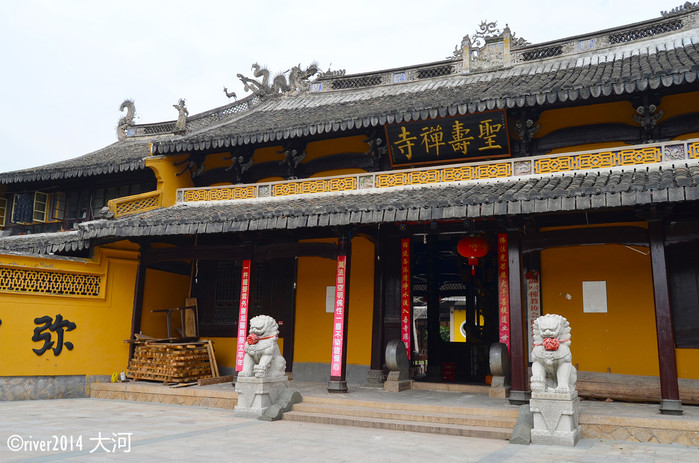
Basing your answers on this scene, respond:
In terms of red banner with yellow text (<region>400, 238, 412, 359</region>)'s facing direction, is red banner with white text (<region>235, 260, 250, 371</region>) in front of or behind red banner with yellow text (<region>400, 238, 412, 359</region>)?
in front

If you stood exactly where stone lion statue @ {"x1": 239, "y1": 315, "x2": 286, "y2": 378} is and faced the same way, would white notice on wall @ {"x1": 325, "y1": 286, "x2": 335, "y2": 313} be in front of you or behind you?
behind

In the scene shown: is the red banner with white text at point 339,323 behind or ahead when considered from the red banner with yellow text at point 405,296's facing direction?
ahead

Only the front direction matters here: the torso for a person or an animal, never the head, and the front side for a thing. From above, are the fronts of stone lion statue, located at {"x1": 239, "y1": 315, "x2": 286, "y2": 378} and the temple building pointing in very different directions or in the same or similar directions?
same or similar directions

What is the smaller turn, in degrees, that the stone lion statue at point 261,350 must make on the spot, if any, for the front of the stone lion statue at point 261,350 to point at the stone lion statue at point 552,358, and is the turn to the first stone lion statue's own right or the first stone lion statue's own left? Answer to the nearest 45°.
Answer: approximately 90° to the first stone lion statue's own left

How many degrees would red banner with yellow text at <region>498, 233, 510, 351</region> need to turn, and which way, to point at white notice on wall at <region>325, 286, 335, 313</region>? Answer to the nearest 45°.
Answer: approximately 45° to its right

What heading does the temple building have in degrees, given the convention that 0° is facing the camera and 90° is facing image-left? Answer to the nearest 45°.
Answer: approximately 45°

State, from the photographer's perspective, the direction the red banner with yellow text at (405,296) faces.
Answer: facing the viewer and to the left of the viewer

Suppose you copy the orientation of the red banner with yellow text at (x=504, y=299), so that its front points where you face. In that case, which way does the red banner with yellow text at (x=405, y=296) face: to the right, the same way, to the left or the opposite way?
the same way

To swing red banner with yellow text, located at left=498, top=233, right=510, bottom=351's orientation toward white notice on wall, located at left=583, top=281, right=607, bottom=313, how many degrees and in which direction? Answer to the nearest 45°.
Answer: approximately 135° to its left

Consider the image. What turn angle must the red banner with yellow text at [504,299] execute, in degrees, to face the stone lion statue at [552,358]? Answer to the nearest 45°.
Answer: approximately 45° to its left

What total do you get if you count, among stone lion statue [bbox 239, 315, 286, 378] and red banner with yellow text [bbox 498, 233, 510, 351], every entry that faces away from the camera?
0

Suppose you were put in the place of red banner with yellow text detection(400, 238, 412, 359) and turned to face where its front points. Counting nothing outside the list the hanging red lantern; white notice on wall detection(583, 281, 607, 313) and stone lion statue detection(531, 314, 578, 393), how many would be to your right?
0

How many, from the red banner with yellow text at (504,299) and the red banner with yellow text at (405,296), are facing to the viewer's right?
0

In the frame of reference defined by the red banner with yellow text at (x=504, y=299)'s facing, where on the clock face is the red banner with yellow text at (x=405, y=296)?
the red banner with yellow text at (x=405, y=296) is roughly at 2 o'clock from the red banner with yellow text at (x=504, y=299).

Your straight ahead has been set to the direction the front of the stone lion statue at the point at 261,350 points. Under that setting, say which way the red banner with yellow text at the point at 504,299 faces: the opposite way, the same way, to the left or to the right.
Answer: the same way
